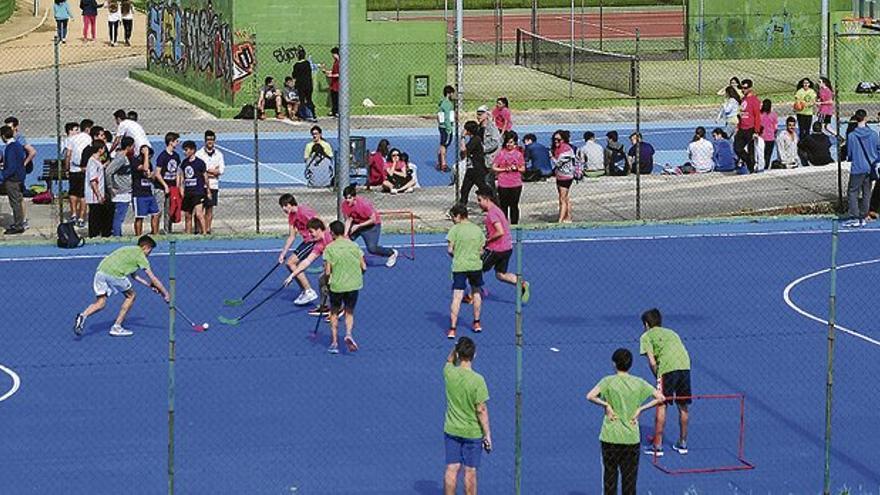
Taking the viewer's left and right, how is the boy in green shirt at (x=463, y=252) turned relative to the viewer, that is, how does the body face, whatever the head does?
facing away from the viewer

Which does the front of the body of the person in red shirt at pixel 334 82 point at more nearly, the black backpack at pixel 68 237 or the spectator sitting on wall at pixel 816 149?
the black backpack

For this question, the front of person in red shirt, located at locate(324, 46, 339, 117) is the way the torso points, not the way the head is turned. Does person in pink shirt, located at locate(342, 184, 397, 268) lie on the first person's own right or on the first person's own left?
on the first person's own left

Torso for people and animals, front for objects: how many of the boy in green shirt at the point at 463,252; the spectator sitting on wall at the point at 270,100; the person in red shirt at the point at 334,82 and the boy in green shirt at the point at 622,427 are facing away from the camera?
2

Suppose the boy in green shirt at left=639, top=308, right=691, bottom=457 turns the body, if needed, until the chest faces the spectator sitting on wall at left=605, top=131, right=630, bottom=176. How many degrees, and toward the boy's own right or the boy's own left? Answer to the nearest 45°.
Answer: approximately 45° to the boy's own right

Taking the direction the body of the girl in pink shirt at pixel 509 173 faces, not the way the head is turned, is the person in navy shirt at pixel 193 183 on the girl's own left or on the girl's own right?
on the girl's own right

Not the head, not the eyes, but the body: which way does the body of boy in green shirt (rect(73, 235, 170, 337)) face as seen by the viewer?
to the viewer's right

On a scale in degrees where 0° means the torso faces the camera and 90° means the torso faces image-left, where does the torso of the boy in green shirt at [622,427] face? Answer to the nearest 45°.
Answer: approximately 180°
